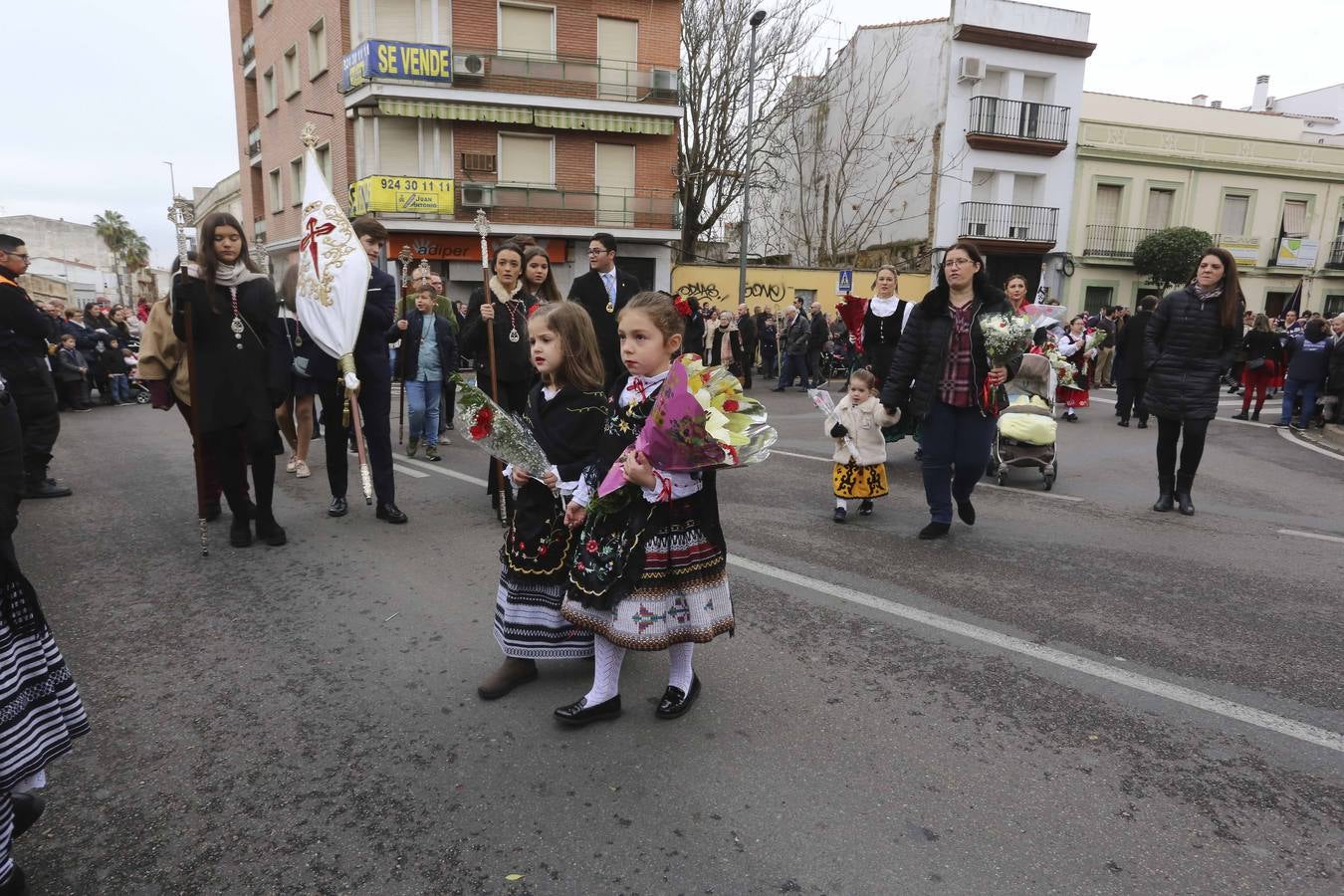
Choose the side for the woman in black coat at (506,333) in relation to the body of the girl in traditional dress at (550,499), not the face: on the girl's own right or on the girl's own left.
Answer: on the girl's own right

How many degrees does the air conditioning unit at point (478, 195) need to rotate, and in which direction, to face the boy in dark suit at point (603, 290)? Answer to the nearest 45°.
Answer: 0° — it already faces them

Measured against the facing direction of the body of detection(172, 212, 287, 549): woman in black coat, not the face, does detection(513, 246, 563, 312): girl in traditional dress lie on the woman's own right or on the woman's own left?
on the woman's own left

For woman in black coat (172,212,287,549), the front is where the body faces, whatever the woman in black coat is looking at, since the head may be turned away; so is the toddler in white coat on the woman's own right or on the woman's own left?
on the woman's own left
